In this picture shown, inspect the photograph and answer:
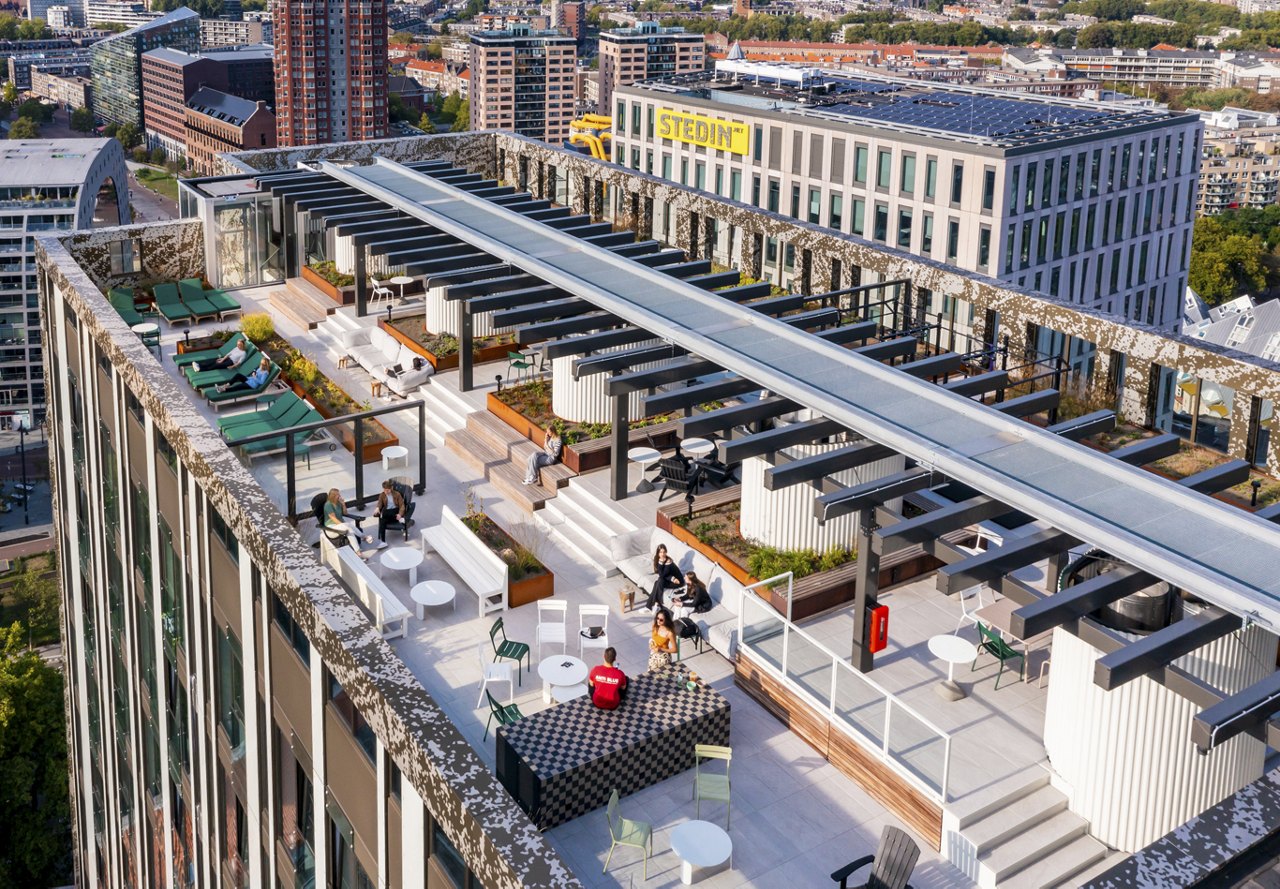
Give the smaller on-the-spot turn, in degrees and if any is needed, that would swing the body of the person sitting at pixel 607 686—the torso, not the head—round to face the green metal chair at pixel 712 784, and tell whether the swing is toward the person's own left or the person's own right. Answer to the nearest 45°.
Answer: approximately 135° to the person's own right

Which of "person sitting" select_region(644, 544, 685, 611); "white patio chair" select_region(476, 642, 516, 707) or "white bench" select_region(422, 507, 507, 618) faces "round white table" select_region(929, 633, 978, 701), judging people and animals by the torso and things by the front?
the white patio chair

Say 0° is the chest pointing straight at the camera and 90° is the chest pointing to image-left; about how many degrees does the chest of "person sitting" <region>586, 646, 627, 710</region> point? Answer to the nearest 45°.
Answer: approximately 180°

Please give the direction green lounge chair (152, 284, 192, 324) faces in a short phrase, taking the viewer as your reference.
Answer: facing the viewer and to the right of the viewer

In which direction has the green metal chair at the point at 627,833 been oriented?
to the viewer's right

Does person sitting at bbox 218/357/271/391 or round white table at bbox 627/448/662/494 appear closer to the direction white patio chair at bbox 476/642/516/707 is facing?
the round white table

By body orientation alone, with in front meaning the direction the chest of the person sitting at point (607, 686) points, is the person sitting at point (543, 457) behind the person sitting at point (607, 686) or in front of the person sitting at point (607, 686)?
in front

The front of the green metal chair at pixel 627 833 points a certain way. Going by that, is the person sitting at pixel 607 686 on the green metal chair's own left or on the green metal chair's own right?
on the green metal chair's own left

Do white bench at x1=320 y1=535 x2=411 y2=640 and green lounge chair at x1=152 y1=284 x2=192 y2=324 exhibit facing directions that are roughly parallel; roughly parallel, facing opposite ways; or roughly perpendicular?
roughly perpendicular
